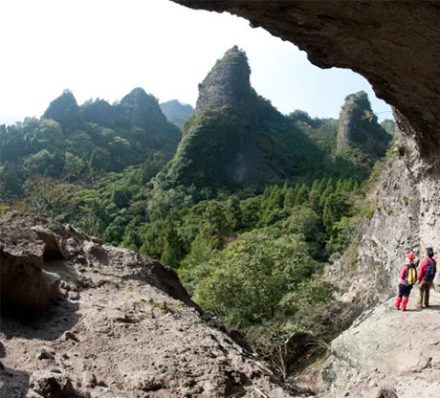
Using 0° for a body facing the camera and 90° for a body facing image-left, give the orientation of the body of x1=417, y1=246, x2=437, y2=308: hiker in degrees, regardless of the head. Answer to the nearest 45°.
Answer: approximately 135°

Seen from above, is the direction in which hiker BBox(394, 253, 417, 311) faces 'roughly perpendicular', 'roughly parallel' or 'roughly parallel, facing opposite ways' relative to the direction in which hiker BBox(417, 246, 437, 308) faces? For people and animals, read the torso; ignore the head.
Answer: roughly parallel

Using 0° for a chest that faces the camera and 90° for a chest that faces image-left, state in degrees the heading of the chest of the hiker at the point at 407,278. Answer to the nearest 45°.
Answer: approximately 135°

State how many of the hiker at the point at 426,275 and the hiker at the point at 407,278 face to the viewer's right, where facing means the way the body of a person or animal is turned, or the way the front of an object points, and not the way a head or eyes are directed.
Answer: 0
